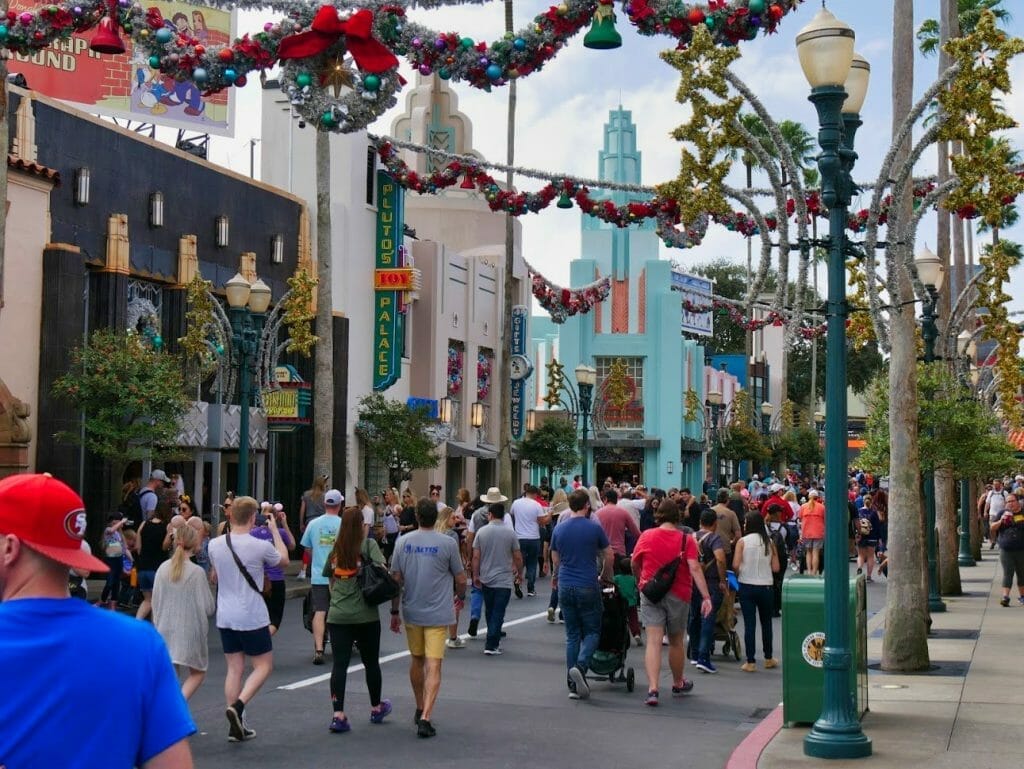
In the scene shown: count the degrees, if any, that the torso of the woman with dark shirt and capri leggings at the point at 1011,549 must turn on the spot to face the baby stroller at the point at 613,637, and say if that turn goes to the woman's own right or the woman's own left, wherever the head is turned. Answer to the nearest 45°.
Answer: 0° — they already face it

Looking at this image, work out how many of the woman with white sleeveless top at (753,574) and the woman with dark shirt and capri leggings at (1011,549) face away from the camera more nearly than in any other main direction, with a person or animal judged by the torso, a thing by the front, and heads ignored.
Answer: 1

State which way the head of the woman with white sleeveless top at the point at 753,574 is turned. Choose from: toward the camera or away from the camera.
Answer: away from the camera

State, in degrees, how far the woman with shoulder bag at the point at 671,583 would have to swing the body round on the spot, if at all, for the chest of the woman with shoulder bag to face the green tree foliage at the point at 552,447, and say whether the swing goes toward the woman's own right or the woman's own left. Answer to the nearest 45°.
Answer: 0° — they already face it

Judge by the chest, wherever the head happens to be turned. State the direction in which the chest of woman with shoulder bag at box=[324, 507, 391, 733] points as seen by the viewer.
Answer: away from the camera

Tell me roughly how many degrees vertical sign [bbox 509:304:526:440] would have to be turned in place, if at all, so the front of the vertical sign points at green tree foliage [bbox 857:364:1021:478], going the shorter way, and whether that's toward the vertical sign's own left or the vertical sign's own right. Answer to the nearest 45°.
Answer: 0° — it already faces it

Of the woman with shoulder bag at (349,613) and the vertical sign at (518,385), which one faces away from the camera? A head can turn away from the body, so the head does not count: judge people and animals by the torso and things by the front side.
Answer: the woman with shoulder bag

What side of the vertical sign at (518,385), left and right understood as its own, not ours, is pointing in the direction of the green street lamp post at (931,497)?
front

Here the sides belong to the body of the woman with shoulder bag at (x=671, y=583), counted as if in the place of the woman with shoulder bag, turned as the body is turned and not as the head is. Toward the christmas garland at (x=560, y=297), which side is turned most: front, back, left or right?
front

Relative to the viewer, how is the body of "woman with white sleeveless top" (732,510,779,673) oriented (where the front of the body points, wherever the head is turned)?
away from the camera

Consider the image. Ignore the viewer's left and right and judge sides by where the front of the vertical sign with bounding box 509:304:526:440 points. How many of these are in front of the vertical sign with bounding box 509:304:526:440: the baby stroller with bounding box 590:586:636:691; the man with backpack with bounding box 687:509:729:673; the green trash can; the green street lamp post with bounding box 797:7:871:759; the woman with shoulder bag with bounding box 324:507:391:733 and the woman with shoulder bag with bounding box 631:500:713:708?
6

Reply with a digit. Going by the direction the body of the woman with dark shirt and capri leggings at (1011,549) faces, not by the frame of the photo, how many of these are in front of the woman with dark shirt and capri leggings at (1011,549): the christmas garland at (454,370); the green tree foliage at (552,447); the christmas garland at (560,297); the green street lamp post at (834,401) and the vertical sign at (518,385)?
1

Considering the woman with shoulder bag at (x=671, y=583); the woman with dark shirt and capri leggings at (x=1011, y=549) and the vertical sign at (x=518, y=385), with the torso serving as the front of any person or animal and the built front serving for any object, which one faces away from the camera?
the woman with shoulder bag at (x=671, y=583)

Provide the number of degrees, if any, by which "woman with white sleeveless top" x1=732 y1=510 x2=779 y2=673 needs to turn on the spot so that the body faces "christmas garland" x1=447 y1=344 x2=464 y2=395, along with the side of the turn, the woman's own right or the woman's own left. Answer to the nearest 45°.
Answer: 0° — they already face it

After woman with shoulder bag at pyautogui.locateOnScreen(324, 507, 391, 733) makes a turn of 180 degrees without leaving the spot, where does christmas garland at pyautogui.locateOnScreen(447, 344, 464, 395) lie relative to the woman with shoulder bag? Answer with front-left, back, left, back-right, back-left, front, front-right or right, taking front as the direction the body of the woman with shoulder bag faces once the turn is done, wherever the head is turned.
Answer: back

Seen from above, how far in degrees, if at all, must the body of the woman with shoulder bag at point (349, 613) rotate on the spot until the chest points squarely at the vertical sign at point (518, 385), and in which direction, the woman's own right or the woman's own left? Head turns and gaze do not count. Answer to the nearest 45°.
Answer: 0° — they already face it

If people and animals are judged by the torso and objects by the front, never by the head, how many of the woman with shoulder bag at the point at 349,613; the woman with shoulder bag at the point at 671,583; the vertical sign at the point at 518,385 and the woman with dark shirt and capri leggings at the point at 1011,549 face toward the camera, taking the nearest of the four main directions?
2

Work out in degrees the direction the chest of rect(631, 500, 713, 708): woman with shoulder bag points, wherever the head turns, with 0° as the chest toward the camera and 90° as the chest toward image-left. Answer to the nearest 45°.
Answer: approximately 180°

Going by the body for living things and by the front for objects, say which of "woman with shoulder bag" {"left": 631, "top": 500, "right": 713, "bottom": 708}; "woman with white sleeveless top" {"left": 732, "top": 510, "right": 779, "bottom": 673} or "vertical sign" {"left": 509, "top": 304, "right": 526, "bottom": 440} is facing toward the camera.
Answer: the vertical sign

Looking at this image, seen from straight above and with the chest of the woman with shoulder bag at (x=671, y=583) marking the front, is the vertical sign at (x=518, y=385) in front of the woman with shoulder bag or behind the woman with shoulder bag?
in front
